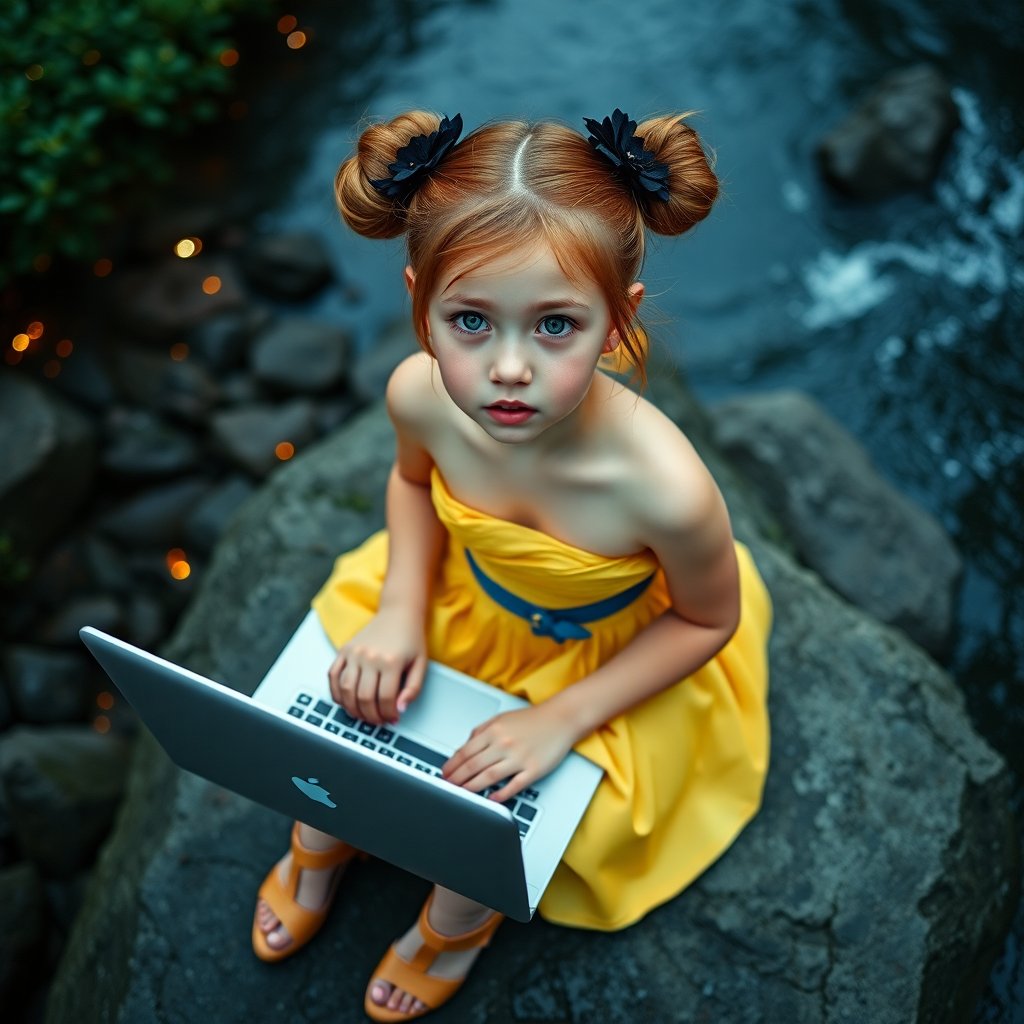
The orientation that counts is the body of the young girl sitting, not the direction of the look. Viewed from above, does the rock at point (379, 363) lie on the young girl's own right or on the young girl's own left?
on the young girl's own right

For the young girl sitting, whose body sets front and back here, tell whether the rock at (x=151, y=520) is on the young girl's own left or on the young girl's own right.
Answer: on the young girl's own right

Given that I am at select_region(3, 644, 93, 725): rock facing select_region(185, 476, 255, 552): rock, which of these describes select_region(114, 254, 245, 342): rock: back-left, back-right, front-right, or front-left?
front-left

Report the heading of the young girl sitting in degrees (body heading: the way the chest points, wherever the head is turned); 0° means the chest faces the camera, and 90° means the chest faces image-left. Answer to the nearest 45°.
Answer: approximately 45°

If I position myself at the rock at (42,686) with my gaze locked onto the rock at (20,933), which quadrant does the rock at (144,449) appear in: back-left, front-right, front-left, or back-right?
back-left

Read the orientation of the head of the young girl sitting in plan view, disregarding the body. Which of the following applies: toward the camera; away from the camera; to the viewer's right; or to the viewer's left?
toward the camera

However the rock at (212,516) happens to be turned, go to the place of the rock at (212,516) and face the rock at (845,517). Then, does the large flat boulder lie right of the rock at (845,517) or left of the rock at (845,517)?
right

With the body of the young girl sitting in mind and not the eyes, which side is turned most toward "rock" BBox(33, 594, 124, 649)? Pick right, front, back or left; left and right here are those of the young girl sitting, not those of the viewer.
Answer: right

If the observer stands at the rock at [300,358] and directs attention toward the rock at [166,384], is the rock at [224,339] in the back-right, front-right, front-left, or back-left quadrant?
front-right

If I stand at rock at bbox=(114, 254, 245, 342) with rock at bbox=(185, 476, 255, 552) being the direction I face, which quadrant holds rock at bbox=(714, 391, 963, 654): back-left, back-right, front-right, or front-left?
front-left

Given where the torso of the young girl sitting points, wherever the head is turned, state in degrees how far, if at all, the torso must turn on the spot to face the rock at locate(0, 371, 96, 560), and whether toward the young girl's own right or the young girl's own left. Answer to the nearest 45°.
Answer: approximately 90° to the young girl's own right

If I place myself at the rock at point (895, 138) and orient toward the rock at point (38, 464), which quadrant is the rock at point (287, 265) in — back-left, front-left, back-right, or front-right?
front-right
